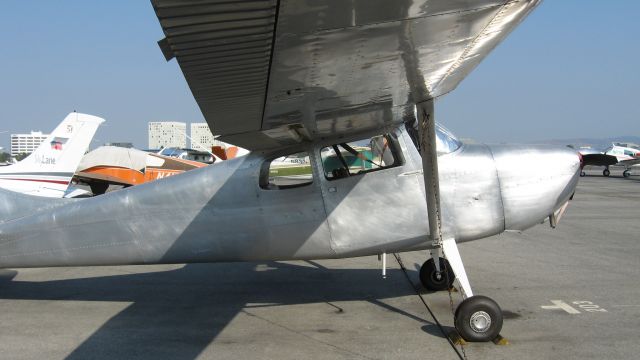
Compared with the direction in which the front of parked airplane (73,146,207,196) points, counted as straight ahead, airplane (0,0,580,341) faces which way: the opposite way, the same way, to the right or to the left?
the opposite way

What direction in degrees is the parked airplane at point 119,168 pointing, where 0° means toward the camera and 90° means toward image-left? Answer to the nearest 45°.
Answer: approximately 90°

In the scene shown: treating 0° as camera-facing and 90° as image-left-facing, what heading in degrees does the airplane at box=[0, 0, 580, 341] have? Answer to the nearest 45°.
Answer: approximately 270°

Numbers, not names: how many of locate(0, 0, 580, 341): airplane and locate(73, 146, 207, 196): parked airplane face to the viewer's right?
1

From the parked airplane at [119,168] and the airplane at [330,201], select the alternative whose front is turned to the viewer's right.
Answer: the airplane

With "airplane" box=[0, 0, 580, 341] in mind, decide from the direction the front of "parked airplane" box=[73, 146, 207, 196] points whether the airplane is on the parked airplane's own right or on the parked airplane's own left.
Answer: on the parked airplane's own left

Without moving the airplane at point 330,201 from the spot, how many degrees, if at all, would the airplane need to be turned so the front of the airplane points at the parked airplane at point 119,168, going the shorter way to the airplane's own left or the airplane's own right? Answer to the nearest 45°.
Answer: approximately 135° to the airplane's own left
